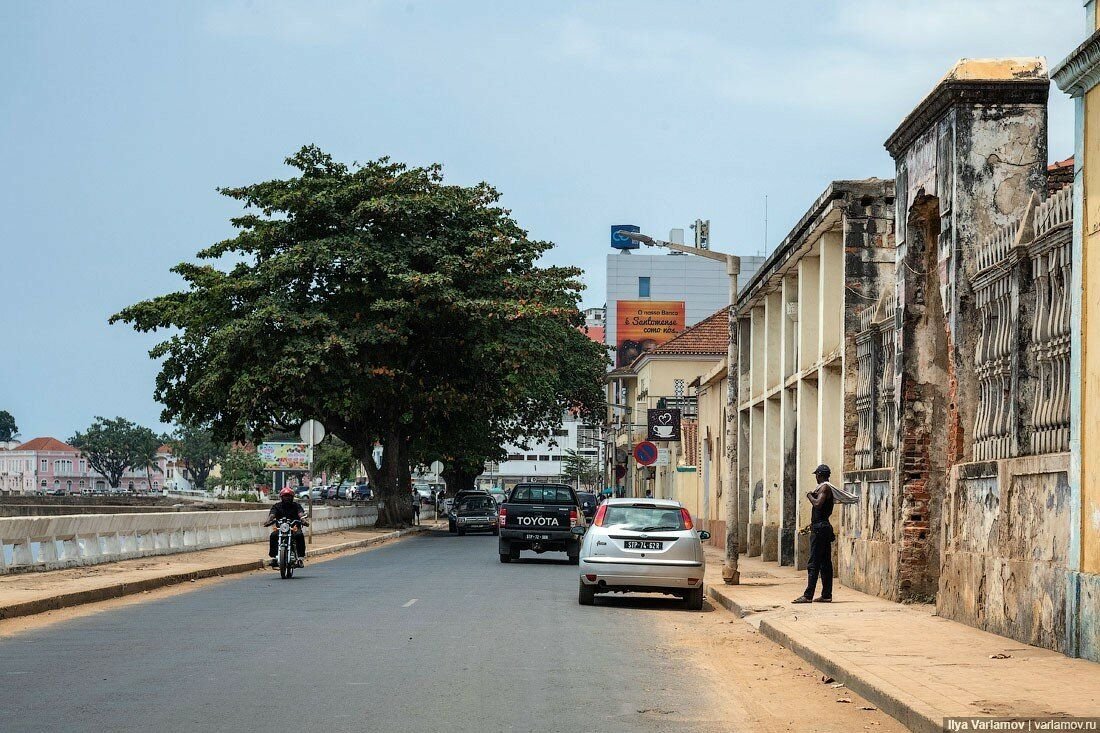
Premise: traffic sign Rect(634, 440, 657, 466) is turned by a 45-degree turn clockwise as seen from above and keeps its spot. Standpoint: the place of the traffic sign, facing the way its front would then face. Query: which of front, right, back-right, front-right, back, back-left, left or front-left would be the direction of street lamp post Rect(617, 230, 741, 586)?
front-left

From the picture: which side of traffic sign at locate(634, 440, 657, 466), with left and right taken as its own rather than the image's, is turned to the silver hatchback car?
front

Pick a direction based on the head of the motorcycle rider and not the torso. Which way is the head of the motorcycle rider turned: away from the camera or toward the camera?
toward the camera

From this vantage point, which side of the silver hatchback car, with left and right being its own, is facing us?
back

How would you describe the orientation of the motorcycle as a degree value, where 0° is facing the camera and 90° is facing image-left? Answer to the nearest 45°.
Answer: approximately 0°

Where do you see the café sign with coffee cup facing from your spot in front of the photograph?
facing the viewer

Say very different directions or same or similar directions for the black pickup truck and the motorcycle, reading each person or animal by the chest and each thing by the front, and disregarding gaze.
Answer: very different directions

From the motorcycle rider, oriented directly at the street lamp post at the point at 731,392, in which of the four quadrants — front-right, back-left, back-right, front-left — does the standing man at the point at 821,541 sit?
front-right

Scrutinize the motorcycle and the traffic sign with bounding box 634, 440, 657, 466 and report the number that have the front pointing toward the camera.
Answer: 2

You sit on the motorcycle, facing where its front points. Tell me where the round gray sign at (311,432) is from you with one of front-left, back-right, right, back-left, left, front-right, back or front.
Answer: back

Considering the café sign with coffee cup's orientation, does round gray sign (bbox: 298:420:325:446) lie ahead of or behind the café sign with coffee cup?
ahead

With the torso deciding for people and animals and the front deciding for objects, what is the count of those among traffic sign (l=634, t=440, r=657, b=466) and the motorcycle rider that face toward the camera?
2

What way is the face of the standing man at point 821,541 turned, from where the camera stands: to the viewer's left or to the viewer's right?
to the viewer's left

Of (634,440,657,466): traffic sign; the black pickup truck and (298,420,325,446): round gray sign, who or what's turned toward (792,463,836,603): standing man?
the traffic sign

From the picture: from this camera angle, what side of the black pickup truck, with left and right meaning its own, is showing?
back

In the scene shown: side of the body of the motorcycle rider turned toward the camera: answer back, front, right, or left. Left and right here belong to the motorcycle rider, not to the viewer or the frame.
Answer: front

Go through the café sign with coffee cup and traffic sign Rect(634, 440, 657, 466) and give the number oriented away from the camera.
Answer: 0
